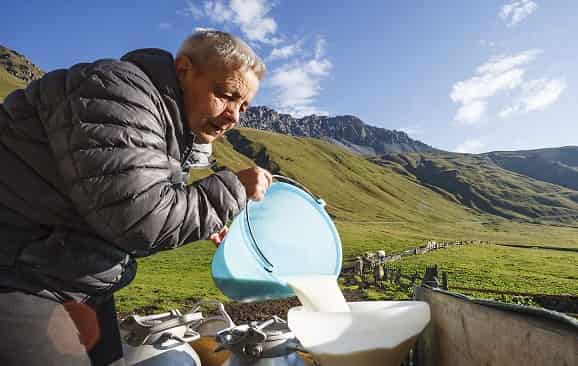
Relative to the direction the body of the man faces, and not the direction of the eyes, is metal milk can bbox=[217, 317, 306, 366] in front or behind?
in front

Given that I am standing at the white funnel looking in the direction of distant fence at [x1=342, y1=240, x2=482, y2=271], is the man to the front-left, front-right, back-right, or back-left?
back-left

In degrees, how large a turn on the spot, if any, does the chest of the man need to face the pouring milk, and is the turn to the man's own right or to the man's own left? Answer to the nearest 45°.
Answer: approximately 45° to the man's own left

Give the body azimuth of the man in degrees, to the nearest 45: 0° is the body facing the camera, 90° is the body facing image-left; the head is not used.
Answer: approximately 270°

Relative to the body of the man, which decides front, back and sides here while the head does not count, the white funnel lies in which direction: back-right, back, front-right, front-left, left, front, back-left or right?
front

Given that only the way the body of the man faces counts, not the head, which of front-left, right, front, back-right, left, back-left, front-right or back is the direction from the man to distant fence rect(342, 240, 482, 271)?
front-left
